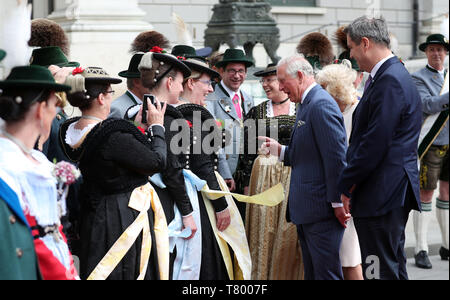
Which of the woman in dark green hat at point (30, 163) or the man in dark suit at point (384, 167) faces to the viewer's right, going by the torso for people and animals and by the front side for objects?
the woman in dark green hat

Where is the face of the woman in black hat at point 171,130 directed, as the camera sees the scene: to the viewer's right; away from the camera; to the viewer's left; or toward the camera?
to the viewer's right

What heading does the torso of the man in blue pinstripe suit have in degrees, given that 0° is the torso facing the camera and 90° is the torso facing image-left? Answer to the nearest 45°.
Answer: approximately 90°

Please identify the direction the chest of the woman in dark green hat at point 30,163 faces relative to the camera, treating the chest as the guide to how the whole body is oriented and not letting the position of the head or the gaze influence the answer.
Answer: to the viewer's right

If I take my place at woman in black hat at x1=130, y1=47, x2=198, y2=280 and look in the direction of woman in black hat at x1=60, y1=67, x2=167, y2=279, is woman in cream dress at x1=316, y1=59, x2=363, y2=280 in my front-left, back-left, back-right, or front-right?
back-left

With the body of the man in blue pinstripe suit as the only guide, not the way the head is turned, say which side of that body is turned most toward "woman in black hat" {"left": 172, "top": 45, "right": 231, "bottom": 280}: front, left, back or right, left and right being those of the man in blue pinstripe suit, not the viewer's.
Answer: front

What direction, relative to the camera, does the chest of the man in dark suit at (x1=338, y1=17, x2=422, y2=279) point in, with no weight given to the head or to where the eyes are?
to the viewer's left

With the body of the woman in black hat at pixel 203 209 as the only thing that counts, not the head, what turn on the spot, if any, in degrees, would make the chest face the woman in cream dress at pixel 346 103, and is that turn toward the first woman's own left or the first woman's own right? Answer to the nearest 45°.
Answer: approximately 45° to the first woman's own left

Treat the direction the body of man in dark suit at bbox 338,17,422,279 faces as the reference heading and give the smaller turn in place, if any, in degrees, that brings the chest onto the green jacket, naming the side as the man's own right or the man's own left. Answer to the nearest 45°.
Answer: approximately 45° to the man's own left

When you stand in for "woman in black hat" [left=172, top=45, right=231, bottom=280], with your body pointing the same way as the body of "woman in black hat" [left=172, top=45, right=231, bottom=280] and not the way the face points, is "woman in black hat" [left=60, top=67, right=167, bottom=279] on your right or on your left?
on your right

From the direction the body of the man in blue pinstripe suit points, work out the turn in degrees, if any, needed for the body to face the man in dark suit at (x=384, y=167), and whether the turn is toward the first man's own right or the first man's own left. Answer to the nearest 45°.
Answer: approximately 135° to the first man's own left

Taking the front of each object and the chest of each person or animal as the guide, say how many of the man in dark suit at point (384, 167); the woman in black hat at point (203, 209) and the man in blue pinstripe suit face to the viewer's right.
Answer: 1

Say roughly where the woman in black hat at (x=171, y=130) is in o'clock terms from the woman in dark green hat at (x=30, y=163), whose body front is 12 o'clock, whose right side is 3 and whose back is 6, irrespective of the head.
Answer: the woman in black hat at (x=171, y=130) is roughly at 10 o'clock from the woman in dark green hat at (x=30, y=163).

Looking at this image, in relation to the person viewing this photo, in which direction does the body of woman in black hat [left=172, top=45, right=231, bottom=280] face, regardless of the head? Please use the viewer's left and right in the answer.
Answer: facing to the right of the viewer

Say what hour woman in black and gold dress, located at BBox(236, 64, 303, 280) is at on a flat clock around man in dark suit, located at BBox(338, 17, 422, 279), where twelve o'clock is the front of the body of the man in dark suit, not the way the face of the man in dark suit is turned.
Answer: The woman in black and gold dress is roughly at 2 o'clock from the man in dark suit.

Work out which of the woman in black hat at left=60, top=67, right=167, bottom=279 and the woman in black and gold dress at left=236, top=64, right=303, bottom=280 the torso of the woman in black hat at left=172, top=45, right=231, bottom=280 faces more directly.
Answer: the woman in black and gold dress
